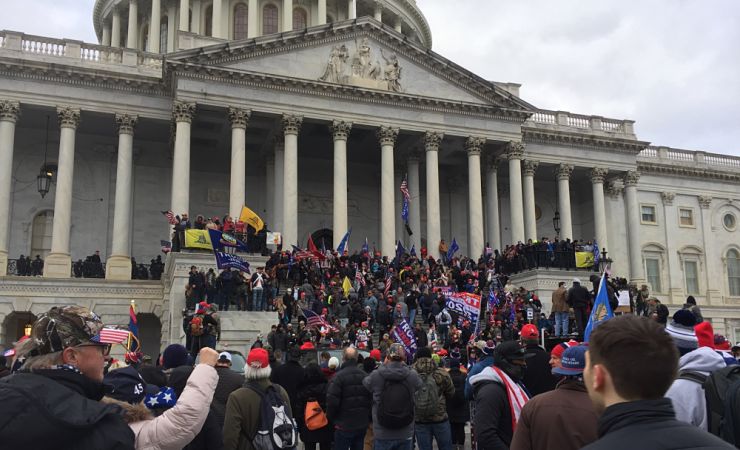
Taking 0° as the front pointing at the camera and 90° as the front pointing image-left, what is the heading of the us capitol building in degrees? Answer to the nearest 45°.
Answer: approximately 315°

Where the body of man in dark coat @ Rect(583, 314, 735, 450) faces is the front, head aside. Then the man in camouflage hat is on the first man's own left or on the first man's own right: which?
on the first man's own left

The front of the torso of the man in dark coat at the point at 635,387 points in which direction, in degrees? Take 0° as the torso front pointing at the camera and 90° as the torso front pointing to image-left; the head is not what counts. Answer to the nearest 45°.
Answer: approximately 135°

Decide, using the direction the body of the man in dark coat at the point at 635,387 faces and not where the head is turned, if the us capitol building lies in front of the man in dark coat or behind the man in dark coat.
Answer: in front

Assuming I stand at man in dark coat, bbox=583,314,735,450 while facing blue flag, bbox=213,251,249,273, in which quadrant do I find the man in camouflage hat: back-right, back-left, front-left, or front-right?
front-left

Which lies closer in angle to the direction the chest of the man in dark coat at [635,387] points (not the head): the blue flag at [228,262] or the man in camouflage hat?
the blue flag

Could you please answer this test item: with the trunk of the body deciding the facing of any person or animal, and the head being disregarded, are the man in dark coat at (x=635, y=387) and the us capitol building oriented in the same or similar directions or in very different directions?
very different directions

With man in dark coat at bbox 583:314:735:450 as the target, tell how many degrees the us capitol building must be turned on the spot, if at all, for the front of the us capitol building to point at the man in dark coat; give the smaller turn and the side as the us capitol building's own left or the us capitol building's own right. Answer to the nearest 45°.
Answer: approximately 45° to the us capitol building's own right

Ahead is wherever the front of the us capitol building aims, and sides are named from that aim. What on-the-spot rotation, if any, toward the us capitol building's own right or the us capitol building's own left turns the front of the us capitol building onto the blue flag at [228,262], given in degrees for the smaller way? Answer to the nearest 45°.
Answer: approximately 45° to the us capitol building's own right

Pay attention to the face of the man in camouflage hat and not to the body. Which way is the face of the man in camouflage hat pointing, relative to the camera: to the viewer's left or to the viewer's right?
to the viewer's right

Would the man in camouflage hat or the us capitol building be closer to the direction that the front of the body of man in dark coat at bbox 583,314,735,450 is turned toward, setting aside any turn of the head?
the us capitol building

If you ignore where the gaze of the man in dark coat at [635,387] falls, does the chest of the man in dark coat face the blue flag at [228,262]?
yes
